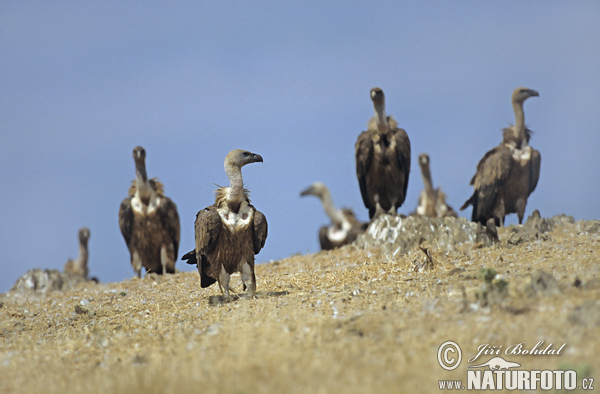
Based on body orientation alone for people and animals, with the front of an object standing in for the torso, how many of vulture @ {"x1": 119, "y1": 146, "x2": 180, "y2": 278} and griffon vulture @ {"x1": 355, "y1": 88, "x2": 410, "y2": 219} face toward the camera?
2

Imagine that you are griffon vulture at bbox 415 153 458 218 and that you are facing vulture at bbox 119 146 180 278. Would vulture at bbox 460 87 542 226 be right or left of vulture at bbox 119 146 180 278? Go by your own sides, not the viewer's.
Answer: left

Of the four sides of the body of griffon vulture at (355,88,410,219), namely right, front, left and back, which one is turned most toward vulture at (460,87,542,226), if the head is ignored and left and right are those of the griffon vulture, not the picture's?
left

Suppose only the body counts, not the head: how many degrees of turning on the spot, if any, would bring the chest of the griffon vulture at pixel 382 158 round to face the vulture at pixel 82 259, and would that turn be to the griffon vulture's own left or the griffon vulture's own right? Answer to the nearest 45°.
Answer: approximately 135° to the griffon vulture's own right

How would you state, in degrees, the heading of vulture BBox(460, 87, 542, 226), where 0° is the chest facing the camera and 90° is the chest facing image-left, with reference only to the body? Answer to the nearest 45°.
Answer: approximately 315°

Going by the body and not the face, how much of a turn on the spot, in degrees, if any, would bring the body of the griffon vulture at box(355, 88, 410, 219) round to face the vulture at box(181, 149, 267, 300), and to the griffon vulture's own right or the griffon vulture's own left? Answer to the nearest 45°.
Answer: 0° — it already faces it

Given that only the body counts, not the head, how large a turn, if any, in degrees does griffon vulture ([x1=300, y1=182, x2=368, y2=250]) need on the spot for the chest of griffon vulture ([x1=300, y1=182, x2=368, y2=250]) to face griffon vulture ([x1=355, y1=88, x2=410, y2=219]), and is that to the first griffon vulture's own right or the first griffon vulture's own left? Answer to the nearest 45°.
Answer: approximately 45° to the first griffon vulture's own left

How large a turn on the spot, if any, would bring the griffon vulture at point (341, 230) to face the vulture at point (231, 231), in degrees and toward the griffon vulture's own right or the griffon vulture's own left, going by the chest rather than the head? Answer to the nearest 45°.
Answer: approximately 45° to the griffon vulture's own left

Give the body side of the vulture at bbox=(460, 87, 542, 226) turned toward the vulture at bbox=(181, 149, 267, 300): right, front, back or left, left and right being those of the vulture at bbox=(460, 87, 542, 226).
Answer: right

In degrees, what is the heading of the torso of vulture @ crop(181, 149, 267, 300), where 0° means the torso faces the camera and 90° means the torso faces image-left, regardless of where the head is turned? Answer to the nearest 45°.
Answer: approximately 315°
